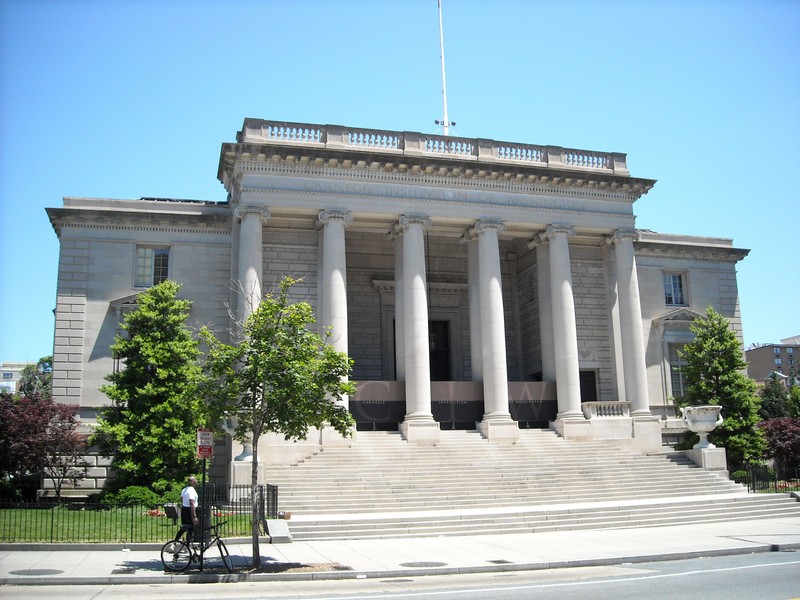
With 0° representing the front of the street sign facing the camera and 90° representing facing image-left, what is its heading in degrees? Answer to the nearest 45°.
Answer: approximately 0°

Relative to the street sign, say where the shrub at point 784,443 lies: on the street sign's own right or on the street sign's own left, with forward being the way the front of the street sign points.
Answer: on the street sign's own left

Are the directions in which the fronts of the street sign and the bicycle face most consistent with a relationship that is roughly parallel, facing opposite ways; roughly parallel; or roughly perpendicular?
roughly perpendicular

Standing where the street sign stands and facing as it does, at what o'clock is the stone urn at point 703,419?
The stone urn is roughly at 8 o'clock from the street sign.

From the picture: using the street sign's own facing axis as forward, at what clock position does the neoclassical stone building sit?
The neoclassical stone building is roughly at 7 o'clock from the street sign.
